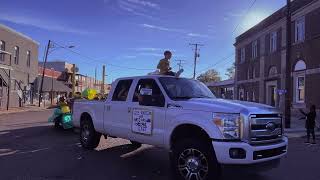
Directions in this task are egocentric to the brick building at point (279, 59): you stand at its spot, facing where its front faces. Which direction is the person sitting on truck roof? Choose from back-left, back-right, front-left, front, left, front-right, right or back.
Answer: front-left

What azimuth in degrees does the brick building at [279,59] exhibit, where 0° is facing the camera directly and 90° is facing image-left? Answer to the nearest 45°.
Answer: approximately 45°

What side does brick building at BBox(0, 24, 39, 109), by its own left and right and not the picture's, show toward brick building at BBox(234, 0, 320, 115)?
front

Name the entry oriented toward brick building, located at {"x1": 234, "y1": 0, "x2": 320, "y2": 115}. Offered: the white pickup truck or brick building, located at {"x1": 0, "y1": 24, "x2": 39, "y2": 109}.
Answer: brick building, located at {"x1": 0, "y1": 24, "x2": 39, "y2": 109}

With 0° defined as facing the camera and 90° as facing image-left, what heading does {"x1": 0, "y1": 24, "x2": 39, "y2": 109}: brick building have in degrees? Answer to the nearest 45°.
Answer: approximately 315°

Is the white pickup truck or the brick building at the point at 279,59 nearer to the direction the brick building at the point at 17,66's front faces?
the brick building
